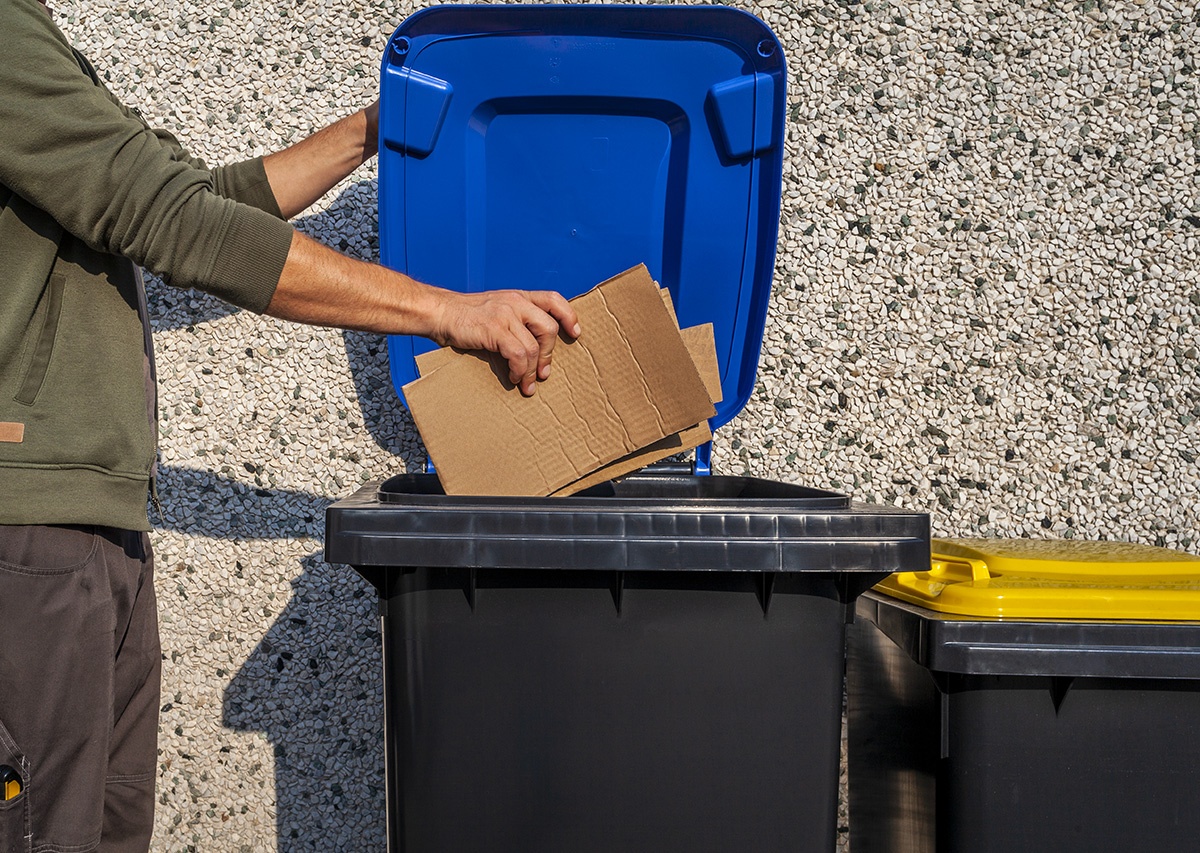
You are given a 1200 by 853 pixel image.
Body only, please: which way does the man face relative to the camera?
to the viewer's right
